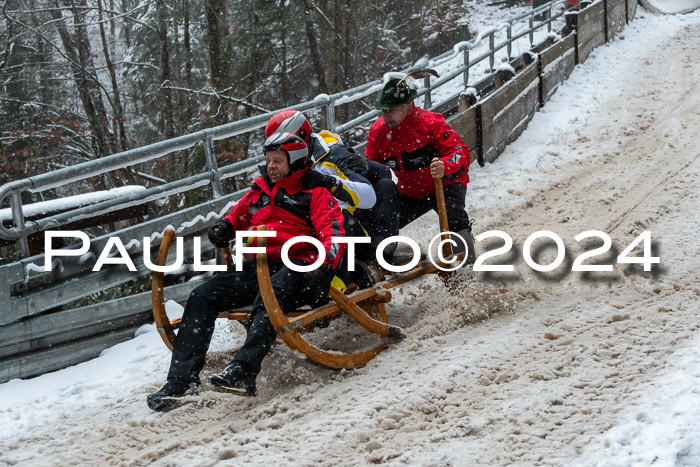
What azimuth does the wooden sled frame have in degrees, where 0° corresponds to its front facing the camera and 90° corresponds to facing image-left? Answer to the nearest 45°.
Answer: approximately 45°

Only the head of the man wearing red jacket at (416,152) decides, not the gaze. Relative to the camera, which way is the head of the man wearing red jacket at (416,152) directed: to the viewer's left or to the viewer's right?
to the viewer's left

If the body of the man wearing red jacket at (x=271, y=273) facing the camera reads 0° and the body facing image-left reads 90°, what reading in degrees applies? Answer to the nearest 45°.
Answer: approximately 45°

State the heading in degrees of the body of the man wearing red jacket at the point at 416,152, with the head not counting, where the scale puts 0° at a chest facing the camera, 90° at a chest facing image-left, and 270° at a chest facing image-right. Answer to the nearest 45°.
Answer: approximately 45°

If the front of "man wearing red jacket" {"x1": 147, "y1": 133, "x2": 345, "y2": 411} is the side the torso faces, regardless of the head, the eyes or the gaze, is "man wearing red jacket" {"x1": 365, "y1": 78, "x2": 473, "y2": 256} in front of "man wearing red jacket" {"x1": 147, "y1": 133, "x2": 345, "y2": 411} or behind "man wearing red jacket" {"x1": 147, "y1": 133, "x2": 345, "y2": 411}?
behind
